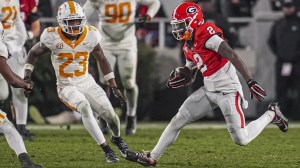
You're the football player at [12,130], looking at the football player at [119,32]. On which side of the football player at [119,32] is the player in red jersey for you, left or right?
right

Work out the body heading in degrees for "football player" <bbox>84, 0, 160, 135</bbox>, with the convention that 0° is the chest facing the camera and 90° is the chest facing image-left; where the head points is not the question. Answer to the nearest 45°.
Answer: approximately 0°
